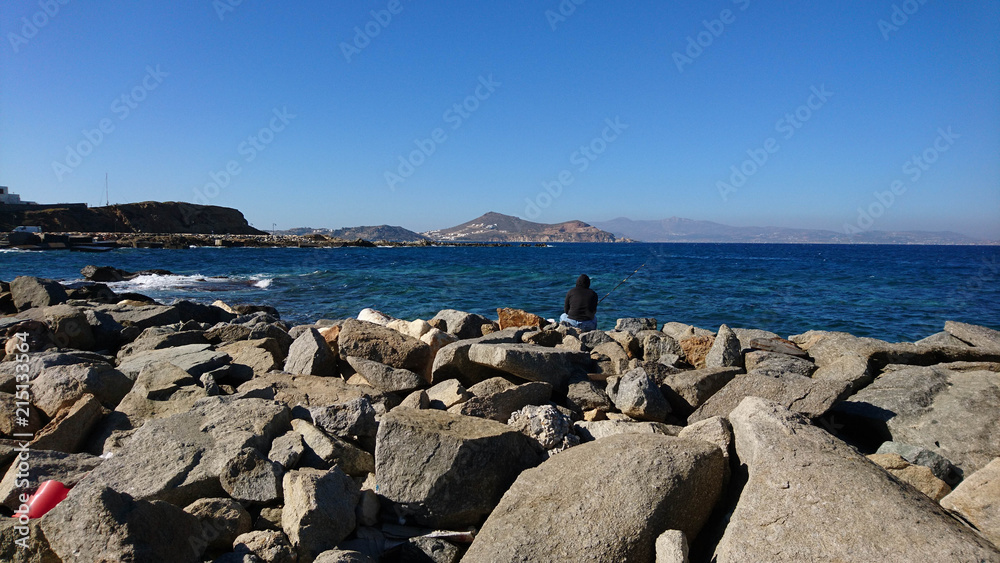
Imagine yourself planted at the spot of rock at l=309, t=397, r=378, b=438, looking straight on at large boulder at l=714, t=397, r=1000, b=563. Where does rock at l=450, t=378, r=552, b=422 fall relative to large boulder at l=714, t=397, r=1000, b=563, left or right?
left

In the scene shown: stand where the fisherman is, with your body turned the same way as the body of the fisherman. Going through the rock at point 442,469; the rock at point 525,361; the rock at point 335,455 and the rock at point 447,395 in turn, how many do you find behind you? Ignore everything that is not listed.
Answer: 4

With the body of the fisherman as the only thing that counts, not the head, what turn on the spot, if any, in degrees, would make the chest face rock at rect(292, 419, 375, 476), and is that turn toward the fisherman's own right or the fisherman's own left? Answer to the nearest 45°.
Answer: approximately 180°

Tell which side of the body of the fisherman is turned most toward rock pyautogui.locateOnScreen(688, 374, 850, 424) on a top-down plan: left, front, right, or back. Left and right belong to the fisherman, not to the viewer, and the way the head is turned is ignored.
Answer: back

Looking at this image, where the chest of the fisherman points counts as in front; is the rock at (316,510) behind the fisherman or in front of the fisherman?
behind

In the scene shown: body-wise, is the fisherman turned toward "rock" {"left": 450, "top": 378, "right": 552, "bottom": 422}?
no

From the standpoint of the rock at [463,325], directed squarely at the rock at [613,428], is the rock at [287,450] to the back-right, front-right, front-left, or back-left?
front-right

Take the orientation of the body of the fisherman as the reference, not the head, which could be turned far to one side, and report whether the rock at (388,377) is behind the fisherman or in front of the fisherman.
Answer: behind

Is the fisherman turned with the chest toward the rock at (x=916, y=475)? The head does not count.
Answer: no

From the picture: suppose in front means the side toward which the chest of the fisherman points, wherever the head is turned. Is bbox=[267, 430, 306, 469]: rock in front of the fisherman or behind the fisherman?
behind

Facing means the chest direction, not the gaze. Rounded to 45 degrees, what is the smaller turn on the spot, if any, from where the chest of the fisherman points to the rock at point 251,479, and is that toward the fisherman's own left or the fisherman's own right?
approximately 180°

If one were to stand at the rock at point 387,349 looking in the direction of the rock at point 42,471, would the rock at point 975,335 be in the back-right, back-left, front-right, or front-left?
back-left

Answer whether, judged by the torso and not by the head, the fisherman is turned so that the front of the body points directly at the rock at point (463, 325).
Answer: no

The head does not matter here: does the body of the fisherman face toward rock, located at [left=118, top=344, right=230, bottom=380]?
no

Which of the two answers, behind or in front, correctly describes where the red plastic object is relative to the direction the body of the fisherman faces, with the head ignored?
behind

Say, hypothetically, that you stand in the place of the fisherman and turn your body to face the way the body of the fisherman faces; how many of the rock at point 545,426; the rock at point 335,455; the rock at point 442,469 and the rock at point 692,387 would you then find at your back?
4

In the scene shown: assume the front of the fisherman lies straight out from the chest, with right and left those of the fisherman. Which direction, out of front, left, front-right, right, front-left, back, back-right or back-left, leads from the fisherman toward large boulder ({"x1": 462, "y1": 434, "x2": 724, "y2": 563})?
back

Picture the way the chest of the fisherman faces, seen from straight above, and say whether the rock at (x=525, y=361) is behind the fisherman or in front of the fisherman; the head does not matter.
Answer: behind

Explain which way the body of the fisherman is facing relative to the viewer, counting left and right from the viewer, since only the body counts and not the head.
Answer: facing away from the viewer

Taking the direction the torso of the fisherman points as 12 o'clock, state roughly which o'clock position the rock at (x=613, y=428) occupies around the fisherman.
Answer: The rock is roughly at 6 o'clock from the fisherman.

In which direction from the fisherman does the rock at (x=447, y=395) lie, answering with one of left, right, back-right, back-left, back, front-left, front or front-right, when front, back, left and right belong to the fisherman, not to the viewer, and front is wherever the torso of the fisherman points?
back

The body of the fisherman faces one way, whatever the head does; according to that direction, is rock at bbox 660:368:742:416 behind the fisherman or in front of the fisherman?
behind
